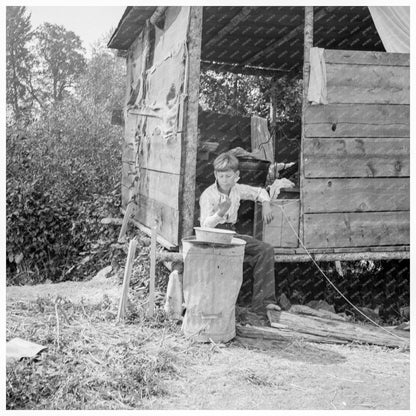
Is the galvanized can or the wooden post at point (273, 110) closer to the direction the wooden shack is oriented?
the galvanized can

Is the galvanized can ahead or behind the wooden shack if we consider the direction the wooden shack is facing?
ahead

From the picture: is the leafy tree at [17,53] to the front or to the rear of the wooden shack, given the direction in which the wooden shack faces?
to the rear

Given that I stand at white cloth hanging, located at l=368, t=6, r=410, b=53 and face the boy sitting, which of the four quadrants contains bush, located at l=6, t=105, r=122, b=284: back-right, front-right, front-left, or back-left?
front-right

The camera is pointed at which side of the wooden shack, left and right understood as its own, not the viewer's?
front

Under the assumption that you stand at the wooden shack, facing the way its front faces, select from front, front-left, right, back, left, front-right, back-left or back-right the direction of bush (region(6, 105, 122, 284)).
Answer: back-right
